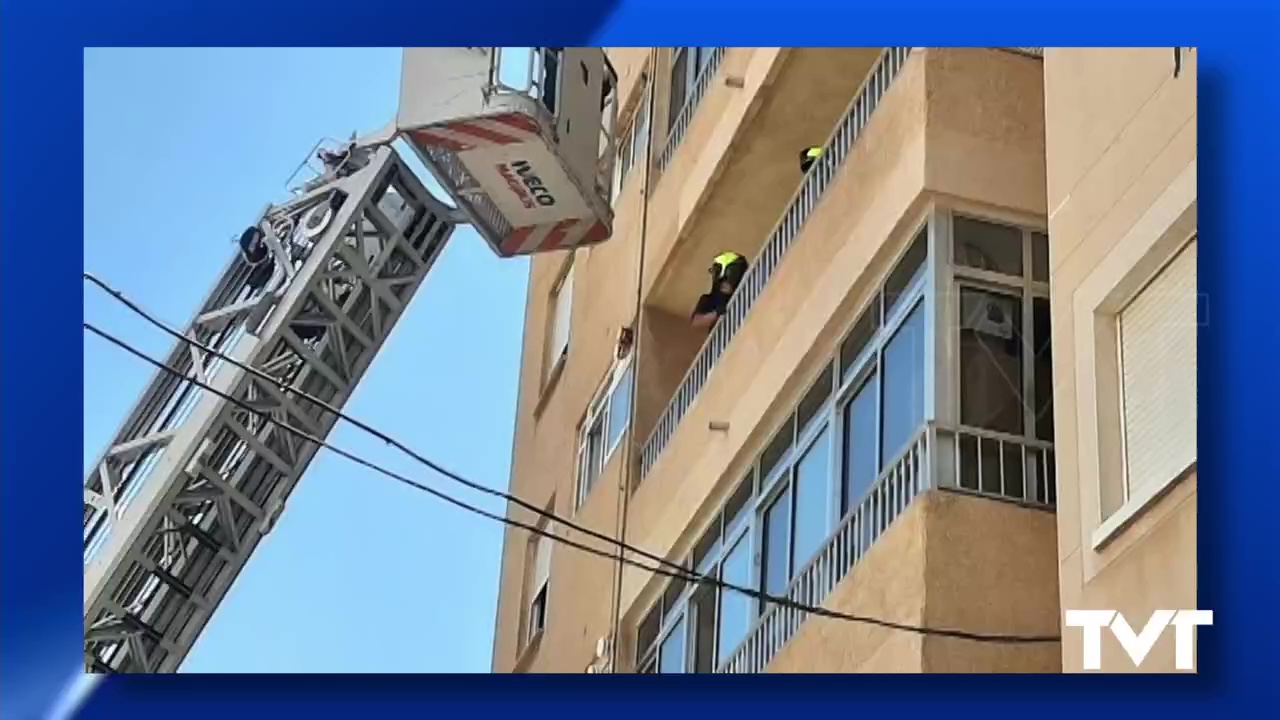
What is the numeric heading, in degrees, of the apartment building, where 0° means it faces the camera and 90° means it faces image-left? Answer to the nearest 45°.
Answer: approximately 45°

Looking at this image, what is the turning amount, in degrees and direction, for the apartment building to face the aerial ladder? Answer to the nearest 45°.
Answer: approximately 45° to its right
